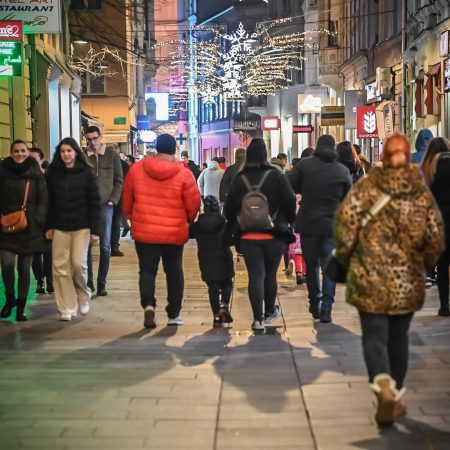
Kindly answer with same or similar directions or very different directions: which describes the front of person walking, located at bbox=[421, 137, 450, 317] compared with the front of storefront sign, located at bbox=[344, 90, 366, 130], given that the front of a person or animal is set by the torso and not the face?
very different directions

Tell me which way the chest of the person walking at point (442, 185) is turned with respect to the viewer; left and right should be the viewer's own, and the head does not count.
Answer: facing away from the viewer

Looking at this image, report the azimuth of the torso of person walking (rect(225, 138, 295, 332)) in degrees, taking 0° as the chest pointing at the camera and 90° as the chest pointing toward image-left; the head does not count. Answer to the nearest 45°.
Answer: approximately 180°

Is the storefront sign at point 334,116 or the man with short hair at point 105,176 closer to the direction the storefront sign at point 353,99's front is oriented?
the man with short hair

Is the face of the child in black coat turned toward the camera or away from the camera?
away from the camera

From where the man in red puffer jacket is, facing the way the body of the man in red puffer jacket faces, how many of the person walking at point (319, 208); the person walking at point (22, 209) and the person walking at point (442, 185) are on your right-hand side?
2

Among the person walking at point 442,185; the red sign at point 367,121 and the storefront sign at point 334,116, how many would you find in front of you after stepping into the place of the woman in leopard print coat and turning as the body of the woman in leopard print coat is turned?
3

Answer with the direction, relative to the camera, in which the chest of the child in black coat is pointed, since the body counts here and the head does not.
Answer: away from the camera

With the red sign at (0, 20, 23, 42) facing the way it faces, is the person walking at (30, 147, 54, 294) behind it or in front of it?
in front

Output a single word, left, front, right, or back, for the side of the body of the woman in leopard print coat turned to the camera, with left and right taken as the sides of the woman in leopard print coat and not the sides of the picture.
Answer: back

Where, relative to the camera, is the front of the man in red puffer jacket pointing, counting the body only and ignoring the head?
away from the camera
